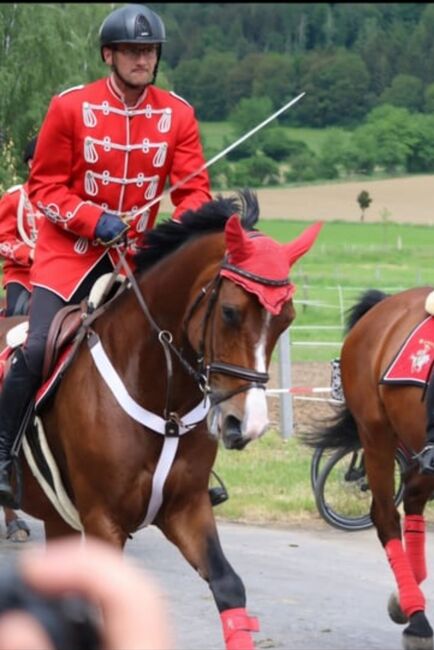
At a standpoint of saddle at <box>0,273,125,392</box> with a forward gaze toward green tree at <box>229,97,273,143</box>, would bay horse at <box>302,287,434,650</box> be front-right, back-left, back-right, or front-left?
front-right

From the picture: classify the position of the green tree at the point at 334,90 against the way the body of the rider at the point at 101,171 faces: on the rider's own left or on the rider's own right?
on the rider's own left

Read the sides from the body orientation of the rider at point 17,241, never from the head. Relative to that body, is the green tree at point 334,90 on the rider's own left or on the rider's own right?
on the rider's own left

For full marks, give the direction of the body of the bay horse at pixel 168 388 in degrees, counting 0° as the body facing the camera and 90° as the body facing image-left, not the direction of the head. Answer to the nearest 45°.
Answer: approximately 315°

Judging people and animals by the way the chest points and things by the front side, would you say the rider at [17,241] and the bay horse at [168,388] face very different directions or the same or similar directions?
same or similar directions

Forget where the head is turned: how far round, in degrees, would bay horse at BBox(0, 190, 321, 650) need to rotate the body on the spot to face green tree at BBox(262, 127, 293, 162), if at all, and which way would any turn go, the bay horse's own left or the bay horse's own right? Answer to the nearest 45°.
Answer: approximately 135° to the bay horse's own left

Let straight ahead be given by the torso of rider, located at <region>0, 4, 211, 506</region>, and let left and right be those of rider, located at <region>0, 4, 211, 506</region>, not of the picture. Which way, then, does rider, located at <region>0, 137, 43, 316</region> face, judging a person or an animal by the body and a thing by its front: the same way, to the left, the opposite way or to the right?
the same way

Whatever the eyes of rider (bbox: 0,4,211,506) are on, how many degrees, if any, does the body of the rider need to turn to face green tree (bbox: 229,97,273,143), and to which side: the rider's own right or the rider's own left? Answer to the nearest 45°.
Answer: approximately 135° to the rider's own left

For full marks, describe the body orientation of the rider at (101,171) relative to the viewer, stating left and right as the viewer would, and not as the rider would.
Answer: facing the viewer and to the right of the viewer

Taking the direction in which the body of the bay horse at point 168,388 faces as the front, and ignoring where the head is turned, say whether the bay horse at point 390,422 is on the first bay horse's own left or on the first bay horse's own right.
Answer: on the first bay horse's own left

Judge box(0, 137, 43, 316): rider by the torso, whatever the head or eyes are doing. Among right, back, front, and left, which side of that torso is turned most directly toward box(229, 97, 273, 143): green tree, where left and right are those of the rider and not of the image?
left
